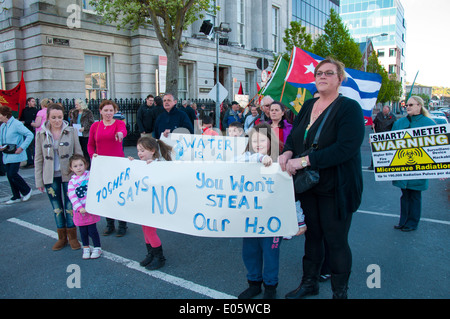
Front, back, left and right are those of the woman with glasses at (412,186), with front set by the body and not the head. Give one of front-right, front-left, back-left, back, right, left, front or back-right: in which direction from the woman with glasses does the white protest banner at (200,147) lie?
front-right

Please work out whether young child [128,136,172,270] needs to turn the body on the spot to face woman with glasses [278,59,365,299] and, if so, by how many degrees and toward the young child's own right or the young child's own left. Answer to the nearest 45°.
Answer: approximately 90° to the young child's own left

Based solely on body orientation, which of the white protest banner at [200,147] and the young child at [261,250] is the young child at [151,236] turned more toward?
the young child

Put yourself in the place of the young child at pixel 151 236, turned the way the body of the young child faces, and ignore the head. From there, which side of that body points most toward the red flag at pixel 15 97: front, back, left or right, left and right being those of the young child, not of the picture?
right

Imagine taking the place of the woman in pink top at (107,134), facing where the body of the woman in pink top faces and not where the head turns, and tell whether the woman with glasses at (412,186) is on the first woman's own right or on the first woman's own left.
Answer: on the first woman's own left

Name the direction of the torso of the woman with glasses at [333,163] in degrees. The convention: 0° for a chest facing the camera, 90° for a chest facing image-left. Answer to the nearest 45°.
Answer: approximately 45°

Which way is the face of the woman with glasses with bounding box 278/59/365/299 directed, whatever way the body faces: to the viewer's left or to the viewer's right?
to the viewer's left

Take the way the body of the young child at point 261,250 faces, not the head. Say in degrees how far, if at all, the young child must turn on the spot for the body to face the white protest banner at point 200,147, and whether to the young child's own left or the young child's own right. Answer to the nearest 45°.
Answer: approximately 180°

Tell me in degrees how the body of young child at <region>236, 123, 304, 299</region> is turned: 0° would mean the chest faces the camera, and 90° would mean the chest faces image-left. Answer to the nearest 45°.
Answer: approximately 0°

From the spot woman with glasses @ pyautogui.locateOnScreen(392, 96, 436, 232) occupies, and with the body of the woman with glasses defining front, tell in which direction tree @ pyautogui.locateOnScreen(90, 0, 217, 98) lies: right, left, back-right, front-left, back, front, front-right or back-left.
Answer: right
